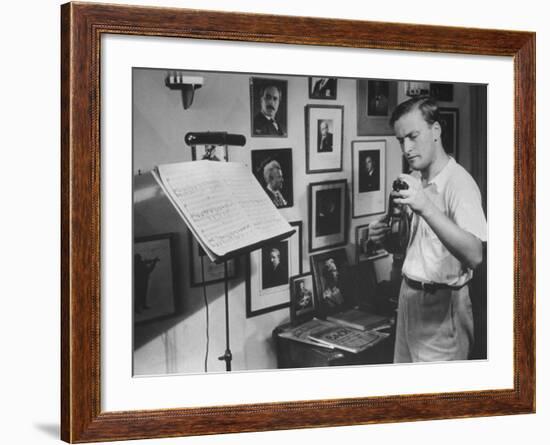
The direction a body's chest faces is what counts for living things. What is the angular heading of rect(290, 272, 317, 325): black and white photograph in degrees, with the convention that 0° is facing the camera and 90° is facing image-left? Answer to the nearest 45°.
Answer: approximately 315°

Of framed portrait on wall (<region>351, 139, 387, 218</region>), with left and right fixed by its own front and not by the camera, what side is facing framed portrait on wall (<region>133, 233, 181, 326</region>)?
right
